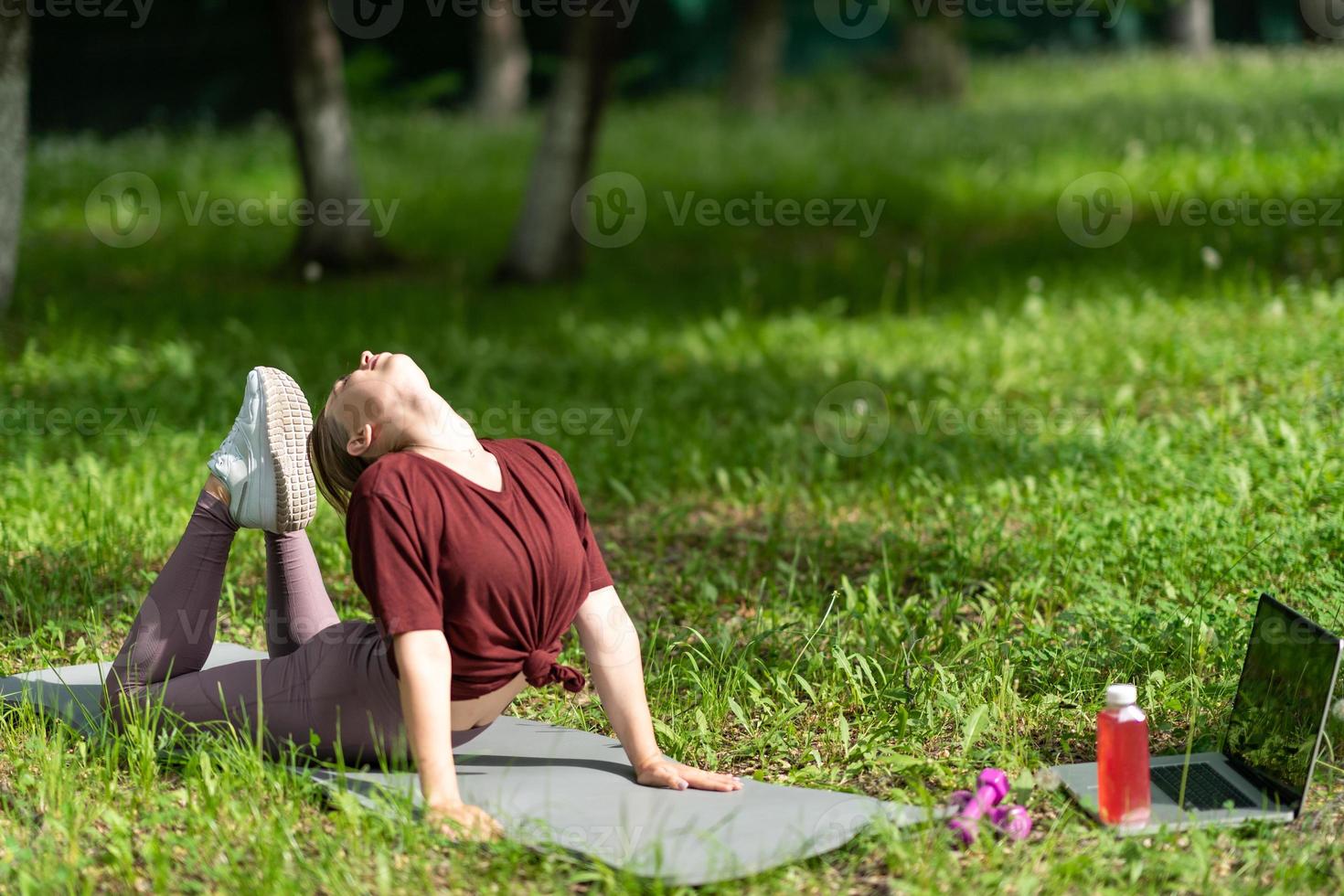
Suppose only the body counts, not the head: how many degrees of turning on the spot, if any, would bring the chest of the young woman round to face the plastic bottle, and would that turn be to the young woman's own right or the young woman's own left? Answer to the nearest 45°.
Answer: approximately 45° to the young woman's own left

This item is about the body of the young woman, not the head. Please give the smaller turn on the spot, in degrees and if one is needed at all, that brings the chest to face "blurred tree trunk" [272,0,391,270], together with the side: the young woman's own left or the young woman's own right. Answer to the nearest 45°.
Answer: approximately 135° to the young woman's own left

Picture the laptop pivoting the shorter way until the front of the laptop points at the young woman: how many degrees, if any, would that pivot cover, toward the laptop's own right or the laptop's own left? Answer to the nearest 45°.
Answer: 0° — it already faces them

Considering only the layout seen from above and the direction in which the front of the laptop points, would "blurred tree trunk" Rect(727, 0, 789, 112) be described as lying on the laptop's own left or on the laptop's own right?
on the laptop's own right

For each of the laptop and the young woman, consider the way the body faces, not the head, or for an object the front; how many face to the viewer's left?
1

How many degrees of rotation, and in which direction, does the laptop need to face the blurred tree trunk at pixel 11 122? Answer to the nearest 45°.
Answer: approximately 45° to its right

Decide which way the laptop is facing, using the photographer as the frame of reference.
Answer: facing to the left of the viewer

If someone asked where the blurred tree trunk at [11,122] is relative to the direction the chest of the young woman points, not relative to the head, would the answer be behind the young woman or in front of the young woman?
behind

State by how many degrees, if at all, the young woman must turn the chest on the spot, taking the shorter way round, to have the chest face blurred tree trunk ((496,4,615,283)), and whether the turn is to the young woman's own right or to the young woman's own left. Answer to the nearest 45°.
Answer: approximately 135° to the young woman's own left

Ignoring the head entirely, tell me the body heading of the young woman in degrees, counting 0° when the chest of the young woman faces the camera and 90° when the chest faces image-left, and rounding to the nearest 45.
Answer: approximately 315°

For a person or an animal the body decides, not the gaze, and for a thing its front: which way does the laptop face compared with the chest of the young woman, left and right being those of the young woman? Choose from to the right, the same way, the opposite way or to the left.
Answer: the opposite way
